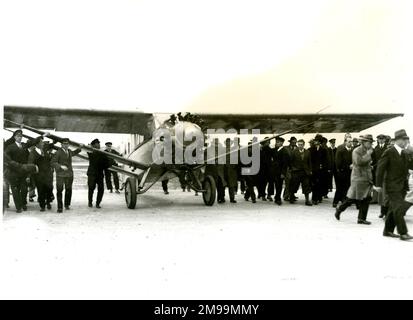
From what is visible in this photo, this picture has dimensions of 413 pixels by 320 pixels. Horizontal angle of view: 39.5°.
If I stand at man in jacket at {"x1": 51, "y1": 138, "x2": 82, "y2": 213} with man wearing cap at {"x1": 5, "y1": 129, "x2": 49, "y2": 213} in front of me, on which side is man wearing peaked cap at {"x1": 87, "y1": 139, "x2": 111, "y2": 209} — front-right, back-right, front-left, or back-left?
back-right

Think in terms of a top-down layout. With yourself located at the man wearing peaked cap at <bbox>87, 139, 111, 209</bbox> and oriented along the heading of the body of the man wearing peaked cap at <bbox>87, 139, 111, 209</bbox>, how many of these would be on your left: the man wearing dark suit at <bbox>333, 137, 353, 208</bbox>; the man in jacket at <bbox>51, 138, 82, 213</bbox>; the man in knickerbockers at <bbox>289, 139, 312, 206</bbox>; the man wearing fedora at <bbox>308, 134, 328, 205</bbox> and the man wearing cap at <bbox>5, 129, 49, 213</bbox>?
3

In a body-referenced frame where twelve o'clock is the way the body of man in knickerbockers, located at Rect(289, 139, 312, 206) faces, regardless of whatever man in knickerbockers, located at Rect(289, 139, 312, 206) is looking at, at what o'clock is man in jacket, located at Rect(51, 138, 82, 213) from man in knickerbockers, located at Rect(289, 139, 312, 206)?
man in jacket, located at Rect(51, 138, 82, 213) is roughly at 2 o'clock from man in knickerbockers, located at Rect(289, 139, 312, 206).
